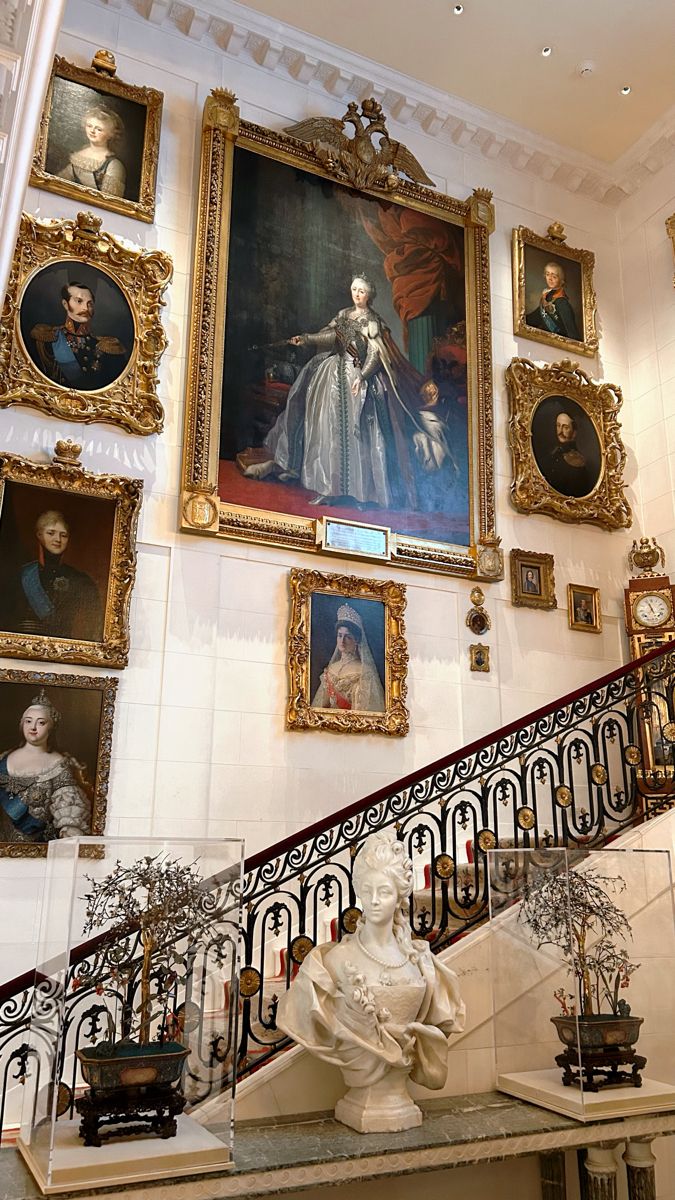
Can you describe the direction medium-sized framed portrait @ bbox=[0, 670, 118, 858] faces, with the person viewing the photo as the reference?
facing the viewer

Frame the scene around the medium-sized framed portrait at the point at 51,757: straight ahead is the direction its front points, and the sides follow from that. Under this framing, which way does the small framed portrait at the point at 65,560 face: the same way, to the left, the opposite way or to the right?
the same way

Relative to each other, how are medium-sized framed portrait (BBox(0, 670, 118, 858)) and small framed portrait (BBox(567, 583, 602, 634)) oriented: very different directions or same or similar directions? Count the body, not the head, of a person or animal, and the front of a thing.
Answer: same or similar directions

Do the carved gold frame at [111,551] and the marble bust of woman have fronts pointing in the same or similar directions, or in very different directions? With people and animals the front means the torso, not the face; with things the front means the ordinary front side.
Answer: same or similar directions

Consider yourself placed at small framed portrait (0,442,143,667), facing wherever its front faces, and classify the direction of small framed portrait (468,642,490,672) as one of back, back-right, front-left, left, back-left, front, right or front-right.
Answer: left

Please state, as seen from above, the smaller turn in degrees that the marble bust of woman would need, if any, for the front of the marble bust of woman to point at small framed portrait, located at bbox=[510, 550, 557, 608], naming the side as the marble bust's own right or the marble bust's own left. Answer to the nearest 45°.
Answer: approximately 180°

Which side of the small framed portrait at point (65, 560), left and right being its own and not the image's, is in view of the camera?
front

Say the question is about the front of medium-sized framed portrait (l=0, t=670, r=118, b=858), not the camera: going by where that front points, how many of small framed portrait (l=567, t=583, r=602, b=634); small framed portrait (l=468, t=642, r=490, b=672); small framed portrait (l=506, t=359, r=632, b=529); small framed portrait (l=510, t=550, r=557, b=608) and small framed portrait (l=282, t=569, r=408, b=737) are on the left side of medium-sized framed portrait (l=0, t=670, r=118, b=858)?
5

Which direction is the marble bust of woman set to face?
toward the camera

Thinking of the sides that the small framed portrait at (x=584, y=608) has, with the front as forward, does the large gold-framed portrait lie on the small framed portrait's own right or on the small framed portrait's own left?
on the small framed portrait's own right

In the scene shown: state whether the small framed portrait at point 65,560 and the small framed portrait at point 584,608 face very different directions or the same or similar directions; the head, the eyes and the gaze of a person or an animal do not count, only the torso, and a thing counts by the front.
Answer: same or similar directions

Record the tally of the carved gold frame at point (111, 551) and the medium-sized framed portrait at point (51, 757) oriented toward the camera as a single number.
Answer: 2

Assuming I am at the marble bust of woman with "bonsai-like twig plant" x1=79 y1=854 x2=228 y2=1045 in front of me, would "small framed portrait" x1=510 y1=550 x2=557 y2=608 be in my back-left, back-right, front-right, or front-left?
back-right

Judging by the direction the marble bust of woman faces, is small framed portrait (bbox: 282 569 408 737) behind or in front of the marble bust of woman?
behind

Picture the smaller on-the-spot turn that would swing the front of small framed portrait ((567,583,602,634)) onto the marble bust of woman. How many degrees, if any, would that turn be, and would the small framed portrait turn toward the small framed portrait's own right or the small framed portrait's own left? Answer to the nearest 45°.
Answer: approximately 45° to the small framed portrait's own right

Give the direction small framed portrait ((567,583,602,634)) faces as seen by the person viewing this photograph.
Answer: facing the viewer and to the right of the viewer

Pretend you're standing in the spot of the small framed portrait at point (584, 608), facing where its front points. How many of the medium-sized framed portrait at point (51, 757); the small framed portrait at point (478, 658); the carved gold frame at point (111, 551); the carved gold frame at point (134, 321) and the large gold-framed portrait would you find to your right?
5

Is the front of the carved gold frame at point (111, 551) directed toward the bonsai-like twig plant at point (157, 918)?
yes

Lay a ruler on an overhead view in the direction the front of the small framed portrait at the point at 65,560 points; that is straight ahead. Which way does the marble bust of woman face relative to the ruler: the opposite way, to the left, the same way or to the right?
the same way
